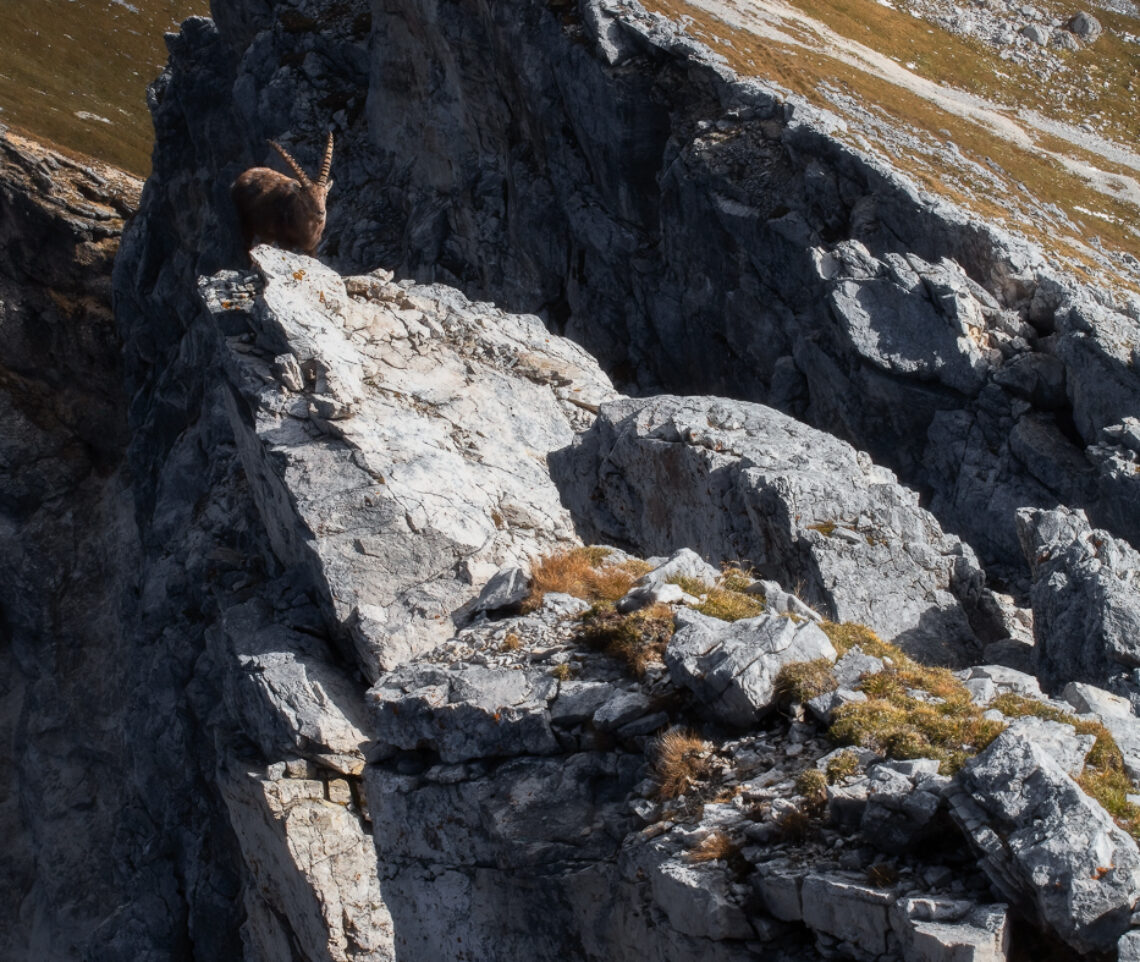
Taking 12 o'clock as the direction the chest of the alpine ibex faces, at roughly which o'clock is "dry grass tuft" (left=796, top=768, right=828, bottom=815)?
The dry grass tuft is roughly at 1 o'clock from the alpine ibex.

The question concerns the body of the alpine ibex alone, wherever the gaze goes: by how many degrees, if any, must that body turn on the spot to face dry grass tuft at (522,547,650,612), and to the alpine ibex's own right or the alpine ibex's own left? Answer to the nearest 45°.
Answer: approximately 45° to the alpine ibex's own right

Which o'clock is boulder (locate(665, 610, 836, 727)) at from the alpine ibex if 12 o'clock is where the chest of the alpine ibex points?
The boulder is roughly at 1 o'clock from the alpine ibex.

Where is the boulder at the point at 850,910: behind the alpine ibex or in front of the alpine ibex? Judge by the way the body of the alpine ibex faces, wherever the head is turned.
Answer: in front

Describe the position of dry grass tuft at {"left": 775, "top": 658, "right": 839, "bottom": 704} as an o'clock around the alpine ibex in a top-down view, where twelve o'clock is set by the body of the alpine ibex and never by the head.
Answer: The dry grass tuft is roughly at 1 o'clock from the alpine ibex.

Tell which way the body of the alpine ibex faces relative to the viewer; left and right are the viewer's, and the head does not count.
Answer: facing the viewer and to the right of the viewer

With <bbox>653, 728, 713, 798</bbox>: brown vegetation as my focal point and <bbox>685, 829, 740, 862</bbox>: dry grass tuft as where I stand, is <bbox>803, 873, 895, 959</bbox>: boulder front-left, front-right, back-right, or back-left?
back-right

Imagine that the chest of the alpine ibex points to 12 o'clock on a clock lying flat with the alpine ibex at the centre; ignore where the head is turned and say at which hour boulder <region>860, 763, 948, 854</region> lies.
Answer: The boulder is roughly at 1 o'clock from the alpine ibex.

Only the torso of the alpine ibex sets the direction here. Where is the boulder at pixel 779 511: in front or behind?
in front

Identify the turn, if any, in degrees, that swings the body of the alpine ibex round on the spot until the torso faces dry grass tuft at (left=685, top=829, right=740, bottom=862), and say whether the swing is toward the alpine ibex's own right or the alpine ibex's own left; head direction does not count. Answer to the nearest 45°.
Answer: approximately 45° to the alpine ibex's own right
